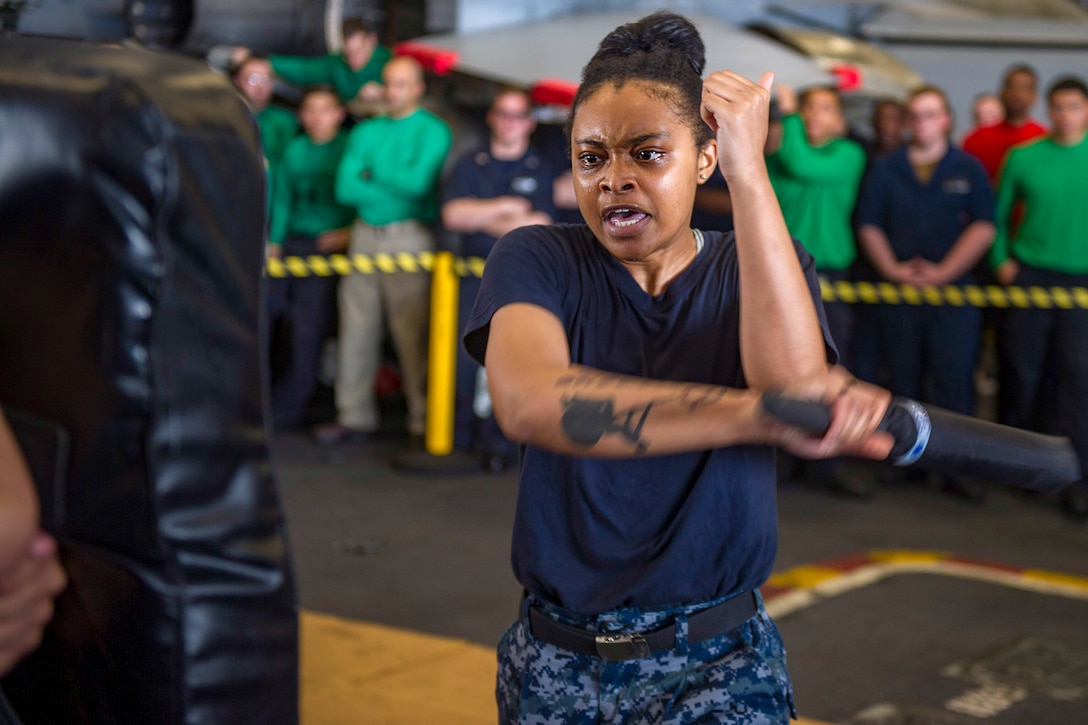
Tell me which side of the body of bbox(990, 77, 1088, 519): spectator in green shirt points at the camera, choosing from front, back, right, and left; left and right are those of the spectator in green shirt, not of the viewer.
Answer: front

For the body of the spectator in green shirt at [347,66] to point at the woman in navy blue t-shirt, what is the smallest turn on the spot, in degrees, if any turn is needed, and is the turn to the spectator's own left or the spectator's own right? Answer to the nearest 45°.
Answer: approximately 45° to the spectator's own left

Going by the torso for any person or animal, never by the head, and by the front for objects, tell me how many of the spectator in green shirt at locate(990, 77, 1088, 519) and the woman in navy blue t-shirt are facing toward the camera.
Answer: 2

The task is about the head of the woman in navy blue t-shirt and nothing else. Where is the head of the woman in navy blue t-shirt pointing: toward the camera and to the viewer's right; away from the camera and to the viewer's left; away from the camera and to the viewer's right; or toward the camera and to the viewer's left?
toward the camera and to the viewer's left

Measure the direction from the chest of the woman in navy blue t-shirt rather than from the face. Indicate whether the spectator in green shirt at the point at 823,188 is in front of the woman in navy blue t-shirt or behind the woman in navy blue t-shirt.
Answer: behind

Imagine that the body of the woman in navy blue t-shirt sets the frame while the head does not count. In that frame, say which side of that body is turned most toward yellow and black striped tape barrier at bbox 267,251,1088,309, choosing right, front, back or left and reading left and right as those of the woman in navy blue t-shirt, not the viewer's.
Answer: back

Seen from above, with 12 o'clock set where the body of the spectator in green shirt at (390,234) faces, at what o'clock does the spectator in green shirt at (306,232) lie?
the spectator in green shirt at (306,232) is roughly at 3 o'clock from the spectator in green shirt at (390,234).

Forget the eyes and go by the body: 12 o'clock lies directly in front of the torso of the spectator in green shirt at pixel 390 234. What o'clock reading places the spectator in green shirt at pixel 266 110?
the spectator in green shirt at pixel 266 110 is roughly at 3 o'clock from the spectator in green shirt at pixel 390 234.

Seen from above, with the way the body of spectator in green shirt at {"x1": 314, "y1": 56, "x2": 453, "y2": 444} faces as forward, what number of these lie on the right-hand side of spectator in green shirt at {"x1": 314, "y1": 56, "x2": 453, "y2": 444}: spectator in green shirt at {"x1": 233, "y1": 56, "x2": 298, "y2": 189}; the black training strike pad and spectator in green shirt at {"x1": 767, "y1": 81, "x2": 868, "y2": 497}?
1

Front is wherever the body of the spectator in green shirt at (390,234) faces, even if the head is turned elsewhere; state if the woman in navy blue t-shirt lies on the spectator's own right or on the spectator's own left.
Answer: on the spectator's own left

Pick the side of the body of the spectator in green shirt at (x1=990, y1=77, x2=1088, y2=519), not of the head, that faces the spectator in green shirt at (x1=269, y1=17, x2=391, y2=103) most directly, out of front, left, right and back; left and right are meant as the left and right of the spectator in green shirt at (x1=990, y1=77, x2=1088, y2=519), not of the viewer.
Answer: right

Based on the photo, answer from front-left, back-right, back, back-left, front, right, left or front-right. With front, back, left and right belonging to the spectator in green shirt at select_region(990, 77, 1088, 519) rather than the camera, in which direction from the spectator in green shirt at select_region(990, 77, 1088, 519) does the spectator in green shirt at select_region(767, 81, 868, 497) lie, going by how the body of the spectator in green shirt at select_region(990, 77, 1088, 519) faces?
right
